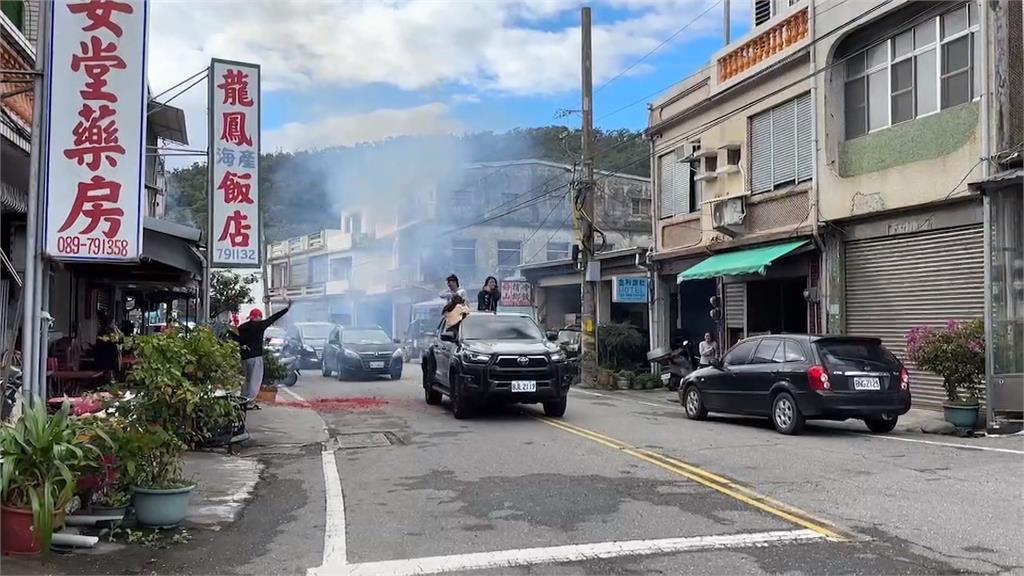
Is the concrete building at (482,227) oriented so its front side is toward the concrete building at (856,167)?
no

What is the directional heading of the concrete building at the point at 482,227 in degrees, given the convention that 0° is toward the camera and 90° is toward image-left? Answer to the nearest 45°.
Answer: approximately 45°

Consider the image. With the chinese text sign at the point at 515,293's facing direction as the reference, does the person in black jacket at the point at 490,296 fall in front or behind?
in front

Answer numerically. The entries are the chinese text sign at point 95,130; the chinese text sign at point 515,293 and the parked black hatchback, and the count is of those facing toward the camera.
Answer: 2

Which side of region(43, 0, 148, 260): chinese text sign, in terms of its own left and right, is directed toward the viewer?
front

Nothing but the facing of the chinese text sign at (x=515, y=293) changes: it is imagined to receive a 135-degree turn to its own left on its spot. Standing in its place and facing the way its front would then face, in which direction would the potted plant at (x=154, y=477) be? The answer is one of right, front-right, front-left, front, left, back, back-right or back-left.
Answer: back-right

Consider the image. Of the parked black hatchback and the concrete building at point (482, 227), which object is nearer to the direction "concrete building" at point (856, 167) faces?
the parked black hatchback

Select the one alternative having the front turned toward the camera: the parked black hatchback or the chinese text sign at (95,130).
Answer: the chinese text sign

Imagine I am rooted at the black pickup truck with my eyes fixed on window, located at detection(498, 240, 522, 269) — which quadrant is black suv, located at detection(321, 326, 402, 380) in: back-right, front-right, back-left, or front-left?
front-left

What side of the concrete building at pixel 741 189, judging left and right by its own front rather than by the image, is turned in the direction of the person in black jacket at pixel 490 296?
front

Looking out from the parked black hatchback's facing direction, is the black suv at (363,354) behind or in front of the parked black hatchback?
in front

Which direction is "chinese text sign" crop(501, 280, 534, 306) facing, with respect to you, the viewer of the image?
facing the viewer

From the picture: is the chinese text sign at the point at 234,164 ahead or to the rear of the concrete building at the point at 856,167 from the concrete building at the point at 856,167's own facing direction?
ahead

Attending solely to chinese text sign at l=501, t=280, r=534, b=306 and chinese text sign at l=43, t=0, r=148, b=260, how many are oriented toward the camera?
2

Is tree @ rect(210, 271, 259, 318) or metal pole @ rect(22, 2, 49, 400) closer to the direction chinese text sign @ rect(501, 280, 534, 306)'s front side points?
the metal pole

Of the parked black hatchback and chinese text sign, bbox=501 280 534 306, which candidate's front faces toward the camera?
the chinese text sign

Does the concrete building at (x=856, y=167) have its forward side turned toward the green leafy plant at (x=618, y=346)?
no

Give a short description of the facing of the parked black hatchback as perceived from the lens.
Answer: facing away from the viewer and to the left of the viewer
